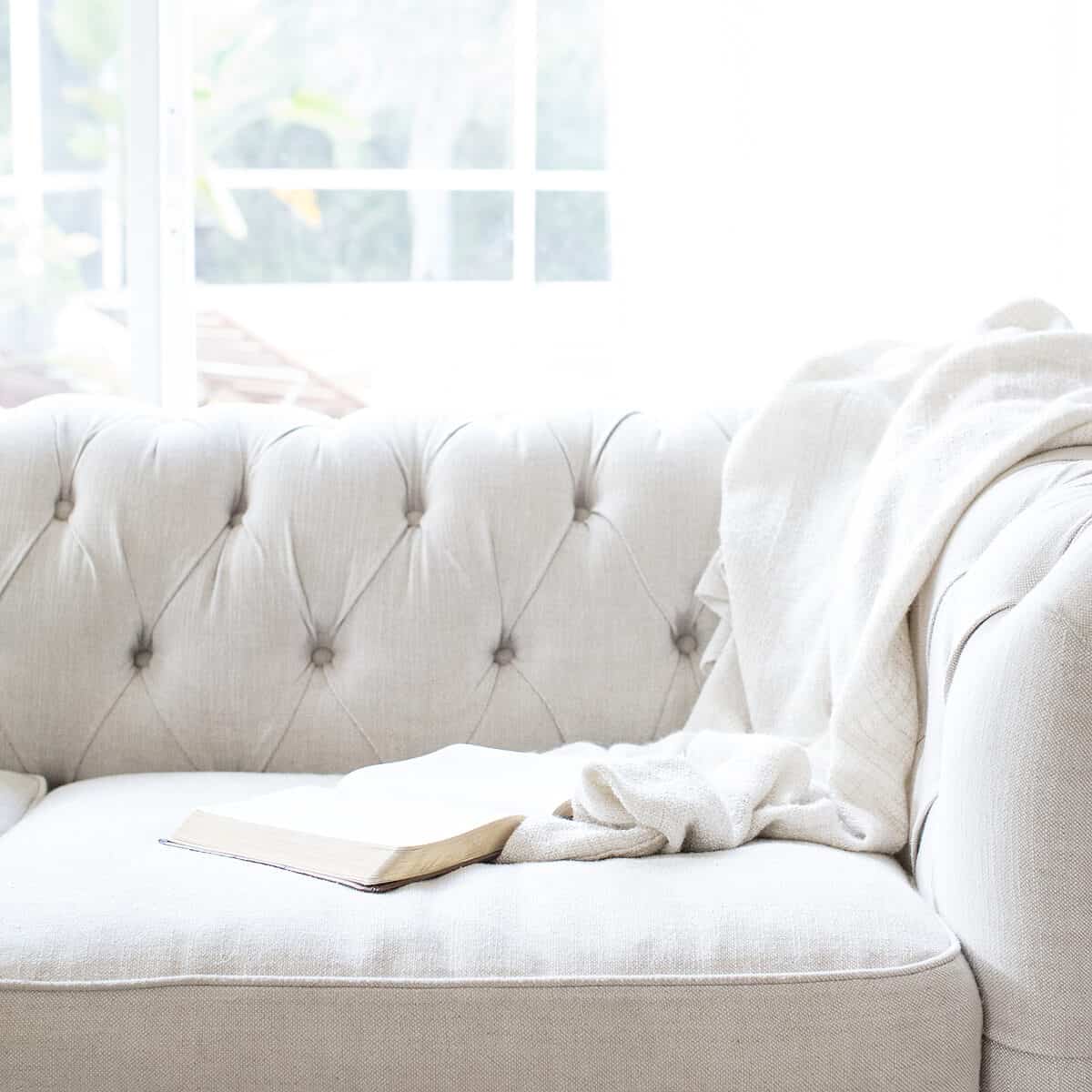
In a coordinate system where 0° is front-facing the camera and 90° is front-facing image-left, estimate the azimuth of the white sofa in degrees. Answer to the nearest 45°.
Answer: approximately 0°

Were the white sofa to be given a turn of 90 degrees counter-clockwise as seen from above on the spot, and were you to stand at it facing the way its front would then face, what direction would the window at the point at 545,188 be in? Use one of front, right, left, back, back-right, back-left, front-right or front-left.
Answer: left

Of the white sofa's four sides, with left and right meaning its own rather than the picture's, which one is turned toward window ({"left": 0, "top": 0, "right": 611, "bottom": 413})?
back

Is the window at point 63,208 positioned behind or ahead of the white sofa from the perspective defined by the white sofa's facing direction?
behind
